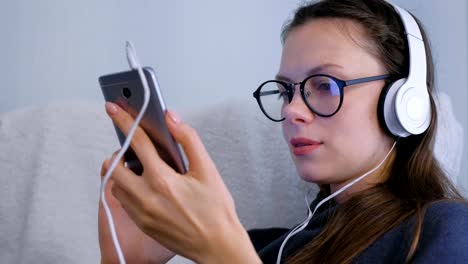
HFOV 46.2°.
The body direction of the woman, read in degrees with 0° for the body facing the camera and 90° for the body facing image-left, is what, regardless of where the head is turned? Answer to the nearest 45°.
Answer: approximately 45°
